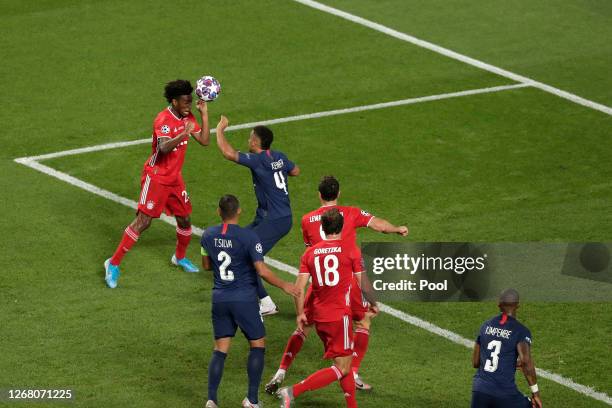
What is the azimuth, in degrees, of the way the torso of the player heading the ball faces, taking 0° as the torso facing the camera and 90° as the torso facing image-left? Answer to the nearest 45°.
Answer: approximately 315°

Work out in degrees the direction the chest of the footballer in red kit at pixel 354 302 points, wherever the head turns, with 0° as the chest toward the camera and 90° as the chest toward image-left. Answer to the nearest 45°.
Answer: approximately 180°

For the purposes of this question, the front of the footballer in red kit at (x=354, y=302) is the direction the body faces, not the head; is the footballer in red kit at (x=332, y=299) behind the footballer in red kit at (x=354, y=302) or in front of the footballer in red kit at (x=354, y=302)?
behind

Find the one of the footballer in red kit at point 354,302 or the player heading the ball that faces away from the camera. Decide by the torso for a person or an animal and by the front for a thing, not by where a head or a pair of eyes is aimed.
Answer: the footballer in red kit

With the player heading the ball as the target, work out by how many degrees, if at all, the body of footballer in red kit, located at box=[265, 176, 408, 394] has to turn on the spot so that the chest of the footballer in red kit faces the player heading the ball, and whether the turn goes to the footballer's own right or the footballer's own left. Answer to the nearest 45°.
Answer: approximately 45° to the footballer's own left
